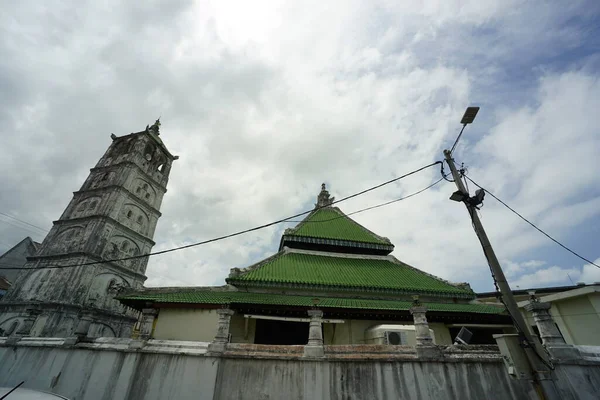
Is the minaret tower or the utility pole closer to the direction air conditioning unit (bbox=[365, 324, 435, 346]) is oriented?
the utility pole

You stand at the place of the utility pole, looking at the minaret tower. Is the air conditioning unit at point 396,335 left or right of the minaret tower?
right

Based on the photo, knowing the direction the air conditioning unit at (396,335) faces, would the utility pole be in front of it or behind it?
in front

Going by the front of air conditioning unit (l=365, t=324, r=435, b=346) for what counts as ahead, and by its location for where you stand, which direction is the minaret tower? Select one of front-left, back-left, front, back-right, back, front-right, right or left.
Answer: right

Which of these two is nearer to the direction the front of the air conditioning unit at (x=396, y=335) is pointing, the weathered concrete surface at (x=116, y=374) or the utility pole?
the utility pole

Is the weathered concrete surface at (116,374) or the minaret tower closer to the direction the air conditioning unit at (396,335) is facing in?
the weathered concrete surface

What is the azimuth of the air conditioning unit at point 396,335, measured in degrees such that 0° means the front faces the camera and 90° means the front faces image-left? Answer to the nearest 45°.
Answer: approximately 0°

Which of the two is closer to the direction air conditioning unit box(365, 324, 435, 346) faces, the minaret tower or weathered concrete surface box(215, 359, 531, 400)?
the weathered concrete surface

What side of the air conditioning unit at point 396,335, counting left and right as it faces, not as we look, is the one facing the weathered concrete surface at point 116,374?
right
